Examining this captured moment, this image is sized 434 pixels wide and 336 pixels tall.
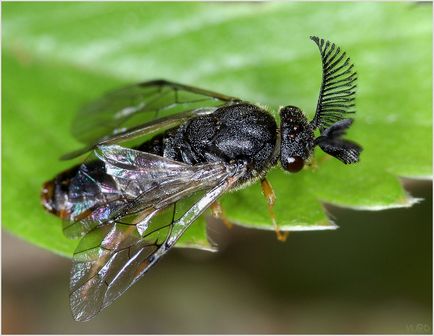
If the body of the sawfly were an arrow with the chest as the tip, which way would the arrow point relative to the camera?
to the viewer's right
